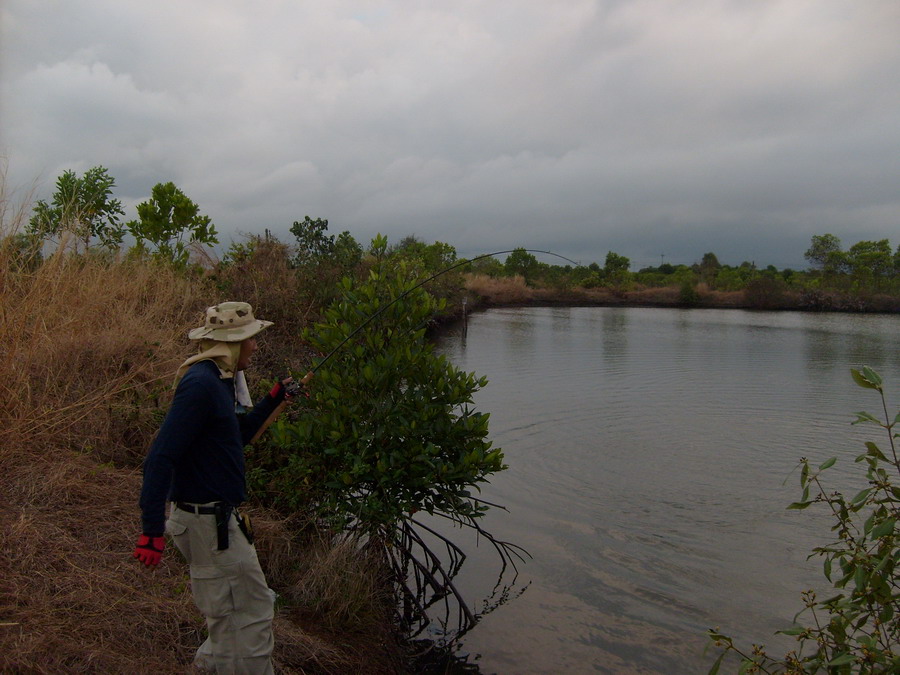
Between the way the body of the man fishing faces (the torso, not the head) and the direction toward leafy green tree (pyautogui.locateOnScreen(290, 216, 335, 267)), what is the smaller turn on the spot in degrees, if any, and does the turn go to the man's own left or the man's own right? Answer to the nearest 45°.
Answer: approximately 90° to the man's own left

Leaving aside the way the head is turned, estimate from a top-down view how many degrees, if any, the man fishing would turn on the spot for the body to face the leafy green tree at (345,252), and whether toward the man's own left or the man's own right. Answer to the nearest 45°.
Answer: approximately 90° to the man's own left

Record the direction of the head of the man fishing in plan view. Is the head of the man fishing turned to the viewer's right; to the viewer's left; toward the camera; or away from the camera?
to the viewer's right

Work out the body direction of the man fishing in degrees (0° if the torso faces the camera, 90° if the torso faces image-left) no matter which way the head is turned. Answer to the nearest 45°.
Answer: approximately 270°

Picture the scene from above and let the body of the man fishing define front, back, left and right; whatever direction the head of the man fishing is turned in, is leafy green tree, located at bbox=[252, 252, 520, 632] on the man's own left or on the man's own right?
on the man's own left
